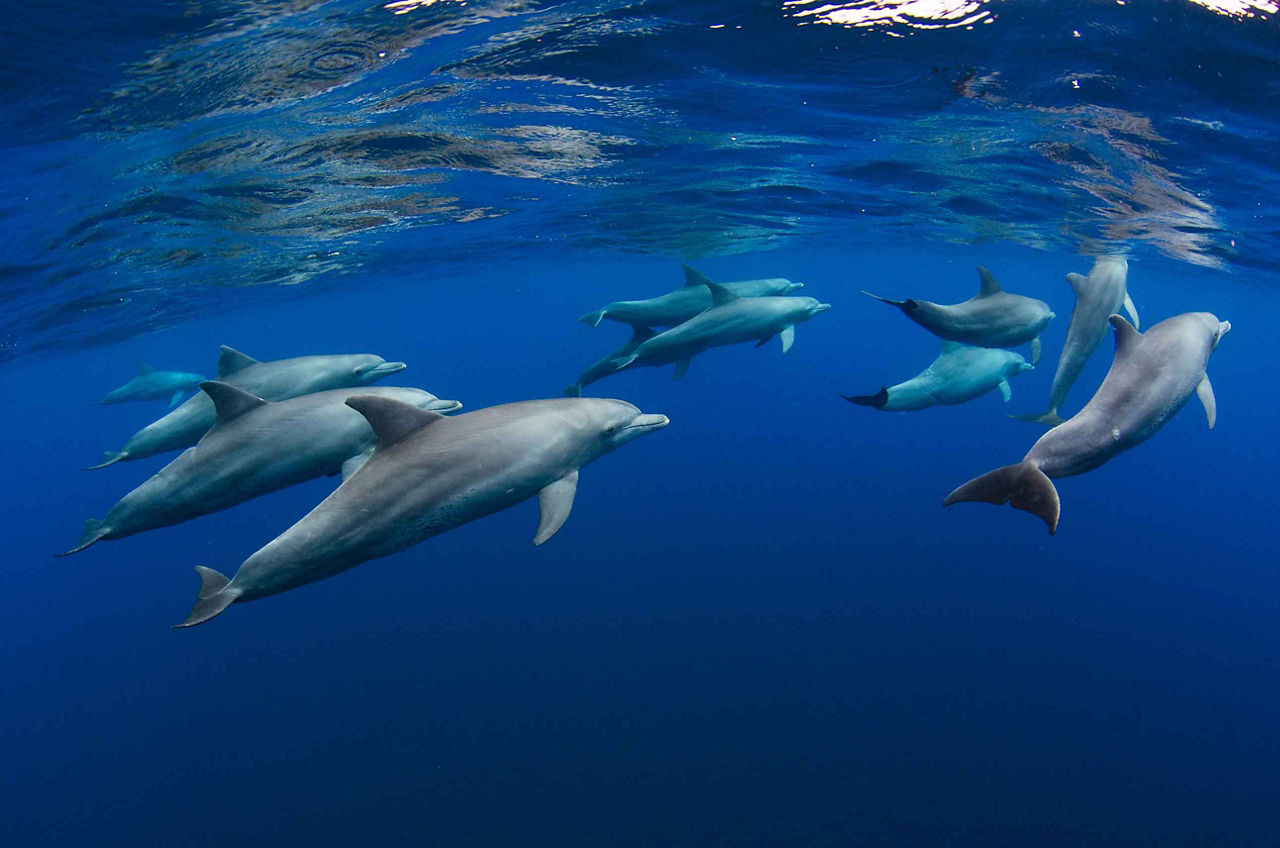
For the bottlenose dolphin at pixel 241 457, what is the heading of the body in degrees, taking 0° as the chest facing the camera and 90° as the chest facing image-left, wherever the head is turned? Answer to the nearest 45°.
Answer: approximately 270°

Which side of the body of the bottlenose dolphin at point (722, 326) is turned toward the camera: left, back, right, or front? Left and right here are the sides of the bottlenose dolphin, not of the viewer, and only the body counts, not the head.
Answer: right

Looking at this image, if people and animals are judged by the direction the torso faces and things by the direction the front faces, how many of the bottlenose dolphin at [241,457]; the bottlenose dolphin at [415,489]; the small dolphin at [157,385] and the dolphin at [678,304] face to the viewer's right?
4

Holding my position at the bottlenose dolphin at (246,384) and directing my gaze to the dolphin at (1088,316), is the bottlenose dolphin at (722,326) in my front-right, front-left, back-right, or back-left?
front-left

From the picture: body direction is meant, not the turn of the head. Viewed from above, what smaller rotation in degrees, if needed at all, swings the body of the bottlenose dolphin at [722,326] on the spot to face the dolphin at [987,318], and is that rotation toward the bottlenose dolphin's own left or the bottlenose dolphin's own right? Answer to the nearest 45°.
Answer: approximately 45° to the bottlenose dolphin's own right

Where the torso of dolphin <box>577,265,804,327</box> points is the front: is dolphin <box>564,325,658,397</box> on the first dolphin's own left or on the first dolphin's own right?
on the first dolphin's own right

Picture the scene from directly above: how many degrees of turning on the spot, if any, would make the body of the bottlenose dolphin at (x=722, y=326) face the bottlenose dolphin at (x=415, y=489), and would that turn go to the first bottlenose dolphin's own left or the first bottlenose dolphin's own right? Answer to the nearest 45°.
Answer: approximately 90° to the first bottlenose dolphin's own right

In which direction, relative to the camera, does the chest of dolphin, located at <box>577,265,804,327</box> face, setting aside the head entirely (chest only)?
to the viewer's right

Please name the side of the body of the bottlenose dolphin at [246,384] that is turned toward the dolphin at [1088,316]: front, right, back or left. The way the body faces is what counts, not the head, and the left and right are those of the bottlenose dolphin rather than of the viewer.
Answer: front

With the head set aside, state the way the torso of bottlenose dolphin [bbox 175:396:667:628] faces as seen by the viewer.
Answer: to the viewer's right

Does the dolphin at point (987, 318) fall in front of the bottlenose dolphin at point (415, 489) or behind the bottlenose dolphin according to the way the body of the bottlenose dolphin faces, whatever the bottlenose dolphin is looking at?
in front

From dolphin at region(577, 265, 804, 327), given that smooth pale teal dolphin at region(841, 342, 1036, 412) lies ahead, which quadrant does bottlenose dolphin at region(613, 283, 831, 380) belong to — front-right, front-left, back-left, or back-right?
front-right

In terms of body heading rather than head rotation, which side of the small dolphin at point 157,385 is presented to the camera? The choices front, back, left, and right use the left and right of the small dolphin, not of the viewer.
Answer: right

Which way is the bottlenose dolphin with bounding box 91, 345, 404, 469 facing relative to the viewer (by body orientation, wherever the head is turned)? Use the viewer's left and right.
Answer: facing to the right of the viewer

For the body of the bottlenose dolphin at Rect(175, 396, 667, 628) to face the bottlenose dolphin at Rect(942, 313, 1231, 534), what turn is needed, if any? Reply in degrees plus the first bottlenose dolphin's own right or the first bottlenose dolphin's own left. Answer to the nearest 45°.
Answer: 0° — it already faces it
